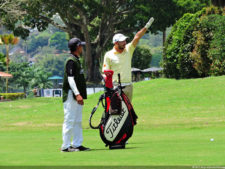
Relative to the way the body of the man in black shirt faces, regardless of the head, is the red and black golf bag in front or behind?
in front

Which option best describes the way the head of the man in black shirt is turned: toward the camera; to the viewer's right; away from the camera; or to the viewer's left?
to the viewer's right

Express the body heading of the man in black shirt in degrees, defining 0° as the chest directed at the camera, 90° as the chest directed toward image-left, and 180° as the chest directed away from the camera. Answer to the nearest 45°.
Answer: approximately 270°
